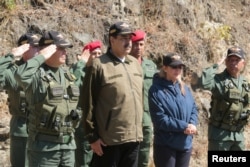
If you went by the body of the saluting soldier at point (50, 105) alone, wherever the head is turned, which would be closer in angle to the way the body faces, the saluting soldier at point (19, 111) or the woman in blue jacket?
the woman in blue jacket

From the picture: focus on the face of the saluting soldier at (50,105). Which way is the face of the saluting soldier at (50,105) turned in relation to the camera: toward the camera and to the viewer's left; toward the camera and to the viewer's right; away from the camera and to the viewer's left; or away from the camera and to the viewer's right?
toward the camera and to the viewer's right

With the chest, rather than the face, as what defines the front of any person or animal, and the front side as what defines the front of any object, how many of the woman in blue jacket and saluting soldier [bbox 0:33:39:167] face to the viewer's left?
0

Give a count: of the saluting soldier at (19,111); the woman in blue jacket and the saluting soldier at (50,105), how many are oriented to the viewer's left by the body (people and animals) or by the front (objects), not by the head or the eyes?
0

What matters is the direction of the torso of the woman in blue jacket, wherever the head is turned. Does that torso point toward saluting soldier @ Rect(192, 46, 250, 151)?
no

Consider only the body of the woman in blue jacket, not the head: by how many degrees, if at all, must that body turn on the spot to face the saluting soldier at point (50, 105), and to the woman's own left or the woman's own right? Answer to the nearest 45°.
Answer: approximately 90° to the woman's own right

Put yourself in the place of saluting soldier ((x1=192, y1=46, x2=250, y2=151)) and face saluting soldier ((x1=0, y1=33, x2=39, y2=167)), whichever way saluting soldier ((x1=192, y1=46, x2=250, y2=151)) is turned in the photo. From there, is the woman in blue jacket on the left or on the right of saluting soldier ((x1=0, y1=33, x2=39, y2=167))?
left

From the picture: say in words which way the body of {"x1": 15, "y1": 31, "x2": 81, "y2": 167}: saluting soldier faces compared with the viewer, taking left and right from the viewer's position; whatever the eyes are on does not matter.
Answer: facing the viewer and to the right of the viewer

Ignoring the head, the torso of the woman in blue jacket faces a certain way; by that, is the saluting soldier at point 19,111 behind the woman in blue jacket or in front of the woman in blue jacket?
behind

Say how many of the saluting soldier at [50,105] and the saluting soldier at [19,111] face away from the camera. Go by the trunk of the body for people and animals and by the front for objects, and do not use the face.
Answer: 0

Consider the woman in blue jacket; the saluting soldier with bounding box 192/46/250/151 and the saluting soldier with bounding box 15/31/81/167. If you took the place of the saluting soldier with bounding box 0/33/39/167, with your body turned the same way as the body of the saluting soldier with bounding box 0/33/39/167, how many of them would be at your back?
0

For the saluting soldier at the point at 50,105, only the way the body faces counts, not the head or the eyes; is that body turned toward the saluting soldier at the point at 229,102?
no

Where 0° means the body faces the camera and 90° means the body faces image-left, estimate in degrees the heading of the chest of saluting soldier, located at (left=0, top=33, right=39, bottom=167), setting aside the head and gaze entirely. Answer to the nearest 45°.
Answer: approximately 315°

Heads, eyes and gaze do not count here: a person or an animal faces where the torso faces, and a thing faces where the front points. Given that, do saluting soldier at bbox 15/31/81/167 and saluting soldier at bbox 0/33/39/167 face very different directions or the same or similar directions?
same or similar directions

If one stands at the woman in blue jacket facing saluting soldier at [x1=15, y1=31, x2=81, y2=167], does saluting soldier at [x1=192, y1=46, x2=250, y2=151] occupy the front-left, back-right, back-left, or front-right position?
back-right
